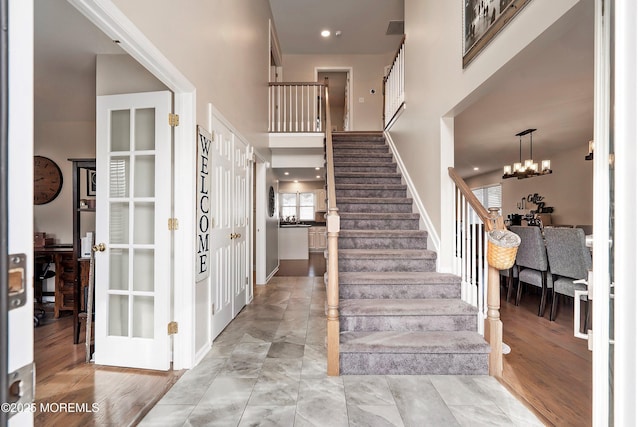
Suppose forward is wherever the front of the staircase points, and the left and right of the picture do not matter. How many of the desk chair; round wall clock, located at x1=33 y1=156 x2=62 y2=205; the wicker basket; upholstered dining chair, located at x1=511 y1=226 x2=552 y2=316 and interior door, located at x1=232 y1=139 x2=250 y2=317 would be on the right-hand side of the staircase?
3

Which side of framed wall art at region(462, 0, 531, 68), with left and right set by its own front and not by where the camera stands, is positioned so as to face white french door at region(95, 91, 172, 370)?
front

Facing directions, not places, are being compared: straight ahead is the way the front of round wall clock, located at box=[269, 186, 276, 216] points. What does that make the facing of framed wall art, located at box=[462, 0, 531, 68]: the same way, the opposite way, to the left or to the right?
the opposite way

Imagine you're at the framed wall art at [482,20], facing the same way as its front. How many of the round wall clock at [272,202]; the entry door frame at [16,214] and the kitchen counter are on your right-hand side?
2

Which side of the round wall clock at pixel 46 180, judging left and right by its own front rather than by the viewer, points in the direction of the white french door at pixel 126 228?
front

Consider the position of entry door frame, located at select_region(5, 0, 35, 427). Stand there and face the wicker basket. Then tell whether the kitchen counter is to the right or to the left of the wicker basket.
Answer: left

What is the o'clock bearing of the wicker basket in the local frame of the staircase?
The wicker basket is roughly at 10 o'clock from the staircase.

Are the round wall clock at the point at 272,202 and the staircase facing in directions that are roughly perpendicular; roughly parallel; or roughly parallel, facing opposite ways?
roughly perpendicular

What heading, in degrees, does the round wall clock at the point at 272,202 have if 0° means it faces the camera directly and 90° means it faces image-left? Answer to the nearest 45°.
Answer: approximately 270°

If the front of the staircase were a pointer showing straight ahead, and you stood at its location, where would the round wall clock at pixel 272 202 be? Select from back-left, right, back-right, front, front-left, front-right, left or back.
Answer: back-right

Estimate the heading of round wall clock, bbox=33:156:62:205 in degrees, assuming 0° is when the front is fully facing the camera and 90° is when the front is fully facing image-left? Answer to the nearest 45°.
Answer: approximately 0°
